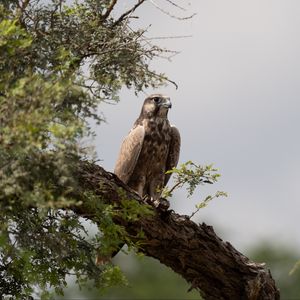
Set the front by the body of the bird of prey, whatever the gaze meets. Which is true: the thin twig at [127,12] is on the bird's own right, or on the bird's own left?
on the bird's own right

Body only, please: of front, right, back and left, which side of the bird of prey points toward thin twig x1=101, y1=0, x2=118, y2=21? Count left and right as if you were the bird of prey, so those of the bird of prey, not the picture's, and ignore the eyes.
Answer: right

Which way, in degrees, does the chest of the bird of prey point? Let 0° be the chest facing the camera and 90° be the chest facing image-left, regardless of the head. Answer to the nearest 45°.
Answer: approximately 315°
